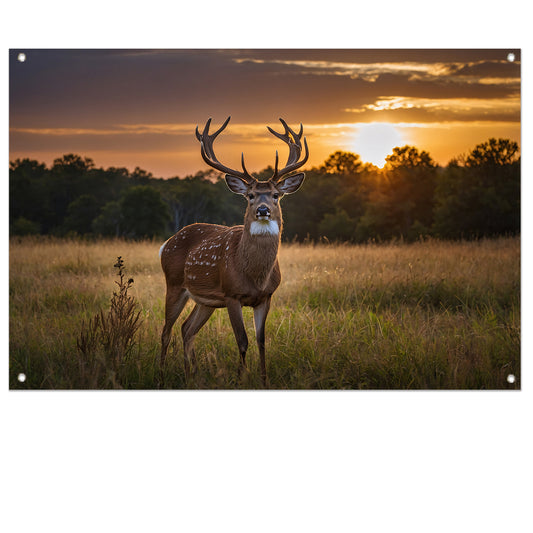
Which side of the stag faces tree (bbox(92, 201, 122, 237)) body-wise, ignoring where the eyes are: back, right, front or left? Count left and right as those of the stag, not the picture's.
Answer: back

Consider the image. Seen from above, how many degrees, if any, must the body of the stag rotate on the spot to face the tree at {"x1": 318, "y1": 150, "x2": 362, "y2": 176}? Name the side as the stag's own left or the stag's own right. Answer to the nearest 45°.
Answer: approximately 90° to the stag's own left

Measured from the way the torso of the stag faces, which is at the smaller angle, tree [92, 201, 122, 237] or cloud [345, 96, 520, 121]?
the cloud

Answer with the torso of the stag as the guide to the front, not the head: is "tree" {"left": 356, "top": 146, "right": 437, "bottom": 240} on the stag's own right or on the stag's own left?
on the stag's own left

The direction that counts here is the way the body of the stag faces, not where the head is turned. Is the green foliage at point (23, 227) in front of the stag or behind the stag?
behind

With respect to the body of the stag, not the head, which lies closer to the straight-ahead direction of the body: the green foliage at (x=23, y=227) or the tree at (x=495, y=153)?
the tree

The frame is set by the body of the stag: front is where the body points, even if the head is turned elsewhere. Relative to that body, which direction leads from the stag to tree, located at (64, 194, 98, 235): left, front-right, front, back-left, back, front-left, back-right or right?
back
